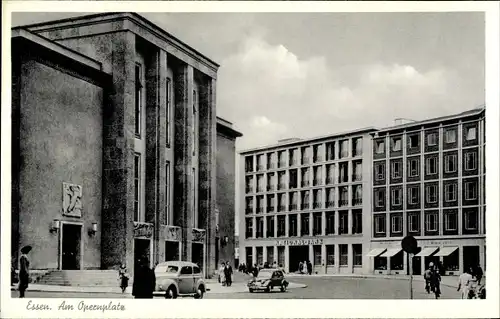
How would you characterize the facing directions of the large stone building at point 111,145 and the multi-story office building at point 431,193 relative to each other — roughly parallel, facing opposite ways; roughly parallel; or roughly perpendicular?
roughly perpendicular

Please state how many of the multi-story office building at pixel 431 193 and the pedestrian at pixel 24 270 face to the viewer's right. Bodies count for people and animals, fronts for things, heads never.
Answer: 1

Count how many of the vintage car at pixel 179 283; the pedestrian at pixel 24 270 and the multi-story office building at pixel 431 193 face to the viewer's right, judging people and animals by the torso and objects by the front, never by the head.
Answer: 1

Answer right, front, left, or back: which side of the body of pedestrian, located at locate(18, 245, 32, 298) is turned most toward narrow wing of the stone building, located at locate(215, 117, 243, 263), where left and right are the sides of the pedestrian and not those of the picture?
front

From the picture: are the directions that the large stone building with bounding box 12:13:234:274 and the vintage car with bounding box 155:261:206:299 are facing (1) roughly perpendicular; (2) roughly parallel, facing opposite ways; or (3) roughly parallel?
roughly perpendicular

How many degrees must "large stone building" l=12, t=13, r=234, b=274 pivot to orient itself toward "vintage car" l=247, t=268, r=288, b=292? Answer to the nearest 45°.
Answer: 0° — it already faces it

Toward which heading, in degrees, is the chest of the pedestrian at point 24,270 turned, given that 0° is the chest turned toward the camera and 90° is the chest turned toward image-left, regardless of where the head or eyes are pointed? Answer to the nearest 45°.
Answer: approximately 270°

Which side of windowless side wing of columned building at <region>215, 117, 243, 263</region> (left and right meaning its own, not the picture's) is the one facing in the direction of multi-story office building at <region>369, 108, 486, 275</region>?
front
